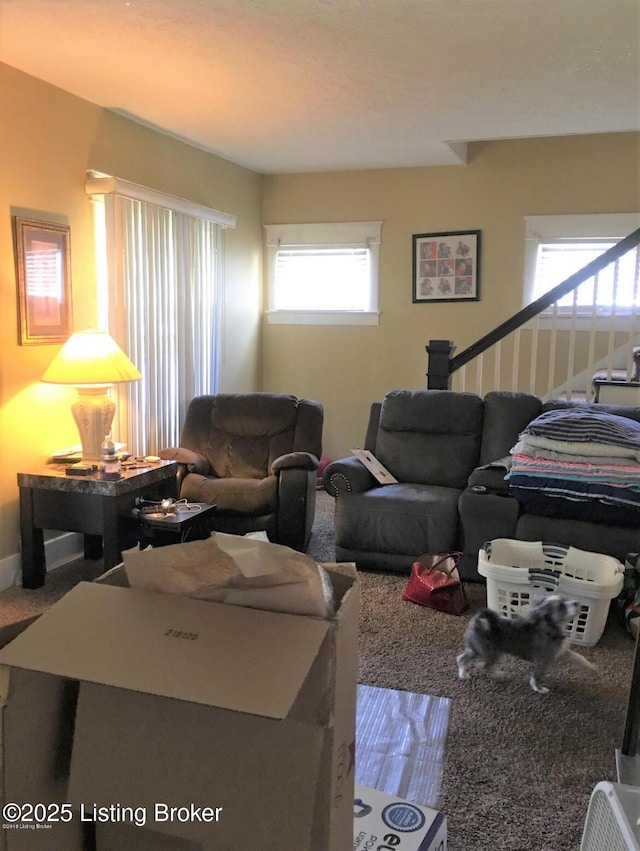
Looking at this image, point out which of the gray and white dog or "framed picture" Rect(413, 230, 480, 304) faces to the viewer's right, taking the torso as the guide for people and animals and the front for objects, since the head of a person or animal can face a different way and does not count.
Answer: the gray and white dog

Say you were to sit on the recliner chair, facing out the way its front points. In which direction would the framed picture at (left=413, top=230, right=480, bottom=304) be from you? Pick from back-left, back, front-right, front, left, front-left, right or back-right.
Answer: back

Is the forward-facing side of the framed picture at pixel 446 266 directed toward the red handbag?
yes

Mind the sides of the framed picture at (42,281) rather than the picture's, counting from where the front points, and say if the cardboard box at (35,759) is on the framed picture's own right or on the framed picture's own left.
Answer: on the framed picture's own right

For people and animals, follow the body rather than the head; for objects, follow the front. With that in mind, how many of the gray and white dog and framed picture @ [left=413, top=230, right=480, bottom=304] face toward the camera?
1

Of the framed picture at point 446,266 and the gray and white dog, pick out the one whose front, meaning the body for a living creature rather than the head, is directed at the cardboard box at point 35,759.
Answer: the framed picture

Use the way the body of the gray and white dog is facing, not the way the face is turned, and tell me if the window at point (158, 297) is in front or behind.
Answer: behind

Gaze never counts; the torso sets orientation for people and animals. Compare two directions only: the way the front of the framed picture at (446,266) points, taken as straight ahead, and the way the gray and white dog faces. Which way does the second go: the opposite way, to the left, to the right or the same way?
to the left

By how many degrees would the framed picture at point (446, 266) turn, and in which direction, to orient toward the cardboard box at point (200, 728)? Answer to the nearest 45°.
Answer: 0° — it already faces it

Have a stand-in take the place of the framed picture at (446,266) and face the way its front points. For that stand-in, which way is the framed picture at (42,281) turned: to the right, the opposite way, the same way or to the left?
to the left
